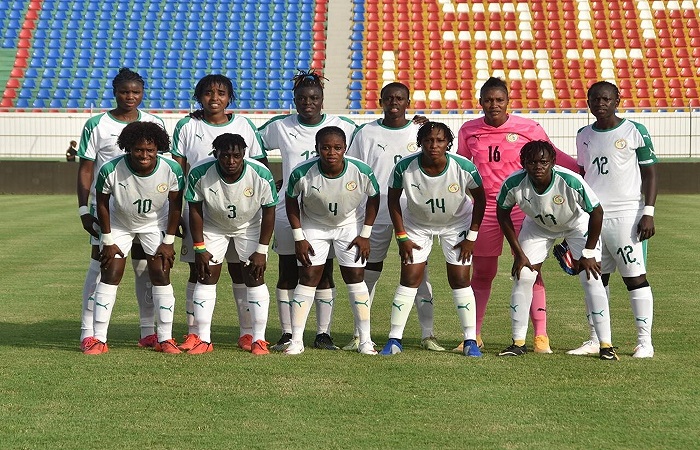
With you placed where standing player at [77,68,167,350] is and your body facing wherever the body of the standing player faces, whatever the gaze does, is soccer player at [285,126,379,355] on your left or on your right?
on your left

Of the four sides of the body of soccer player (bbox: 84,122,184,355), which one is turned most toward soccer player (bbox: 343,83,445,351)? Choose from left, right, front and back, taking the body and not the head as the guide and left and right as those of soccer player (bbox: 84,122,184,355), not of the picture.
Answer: left

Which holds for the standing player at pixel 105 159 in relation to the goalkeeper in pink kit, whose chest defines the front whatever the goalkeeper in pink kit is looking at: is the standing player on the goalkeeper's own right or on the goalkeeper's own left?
on the goalkeeper's own right

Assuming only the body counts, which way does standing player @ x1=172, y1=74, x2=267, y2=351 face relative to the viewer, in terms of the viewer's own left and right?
facing the viewer

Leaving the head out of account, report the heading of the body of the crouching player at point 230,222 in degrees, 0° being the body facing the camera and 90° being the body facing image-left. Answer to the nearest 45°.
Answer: approximately 0°

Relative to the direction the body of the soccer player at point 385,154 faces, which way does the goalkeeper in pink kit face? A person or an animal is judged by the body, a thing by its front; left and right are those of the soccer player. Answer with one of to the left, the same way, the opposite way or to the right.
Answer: the same way

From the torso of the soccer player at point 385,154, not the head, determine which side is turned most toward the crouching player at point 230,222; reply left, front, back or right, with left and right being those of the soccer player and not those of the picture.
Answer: right

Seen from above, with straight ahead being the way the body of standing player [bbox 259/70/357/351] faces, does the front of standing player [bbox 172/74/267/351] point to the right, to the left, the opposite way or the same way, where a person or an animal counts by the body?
the same way

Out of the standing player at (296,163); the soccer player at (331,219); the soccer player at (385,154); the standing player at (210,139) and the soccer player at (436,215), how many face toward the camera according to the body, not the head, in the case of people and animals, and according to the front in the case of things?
5

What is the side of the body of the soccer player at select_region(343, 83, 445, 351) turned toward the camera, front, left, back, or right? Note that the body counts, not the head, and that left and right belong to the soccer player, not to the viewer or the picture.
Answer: front

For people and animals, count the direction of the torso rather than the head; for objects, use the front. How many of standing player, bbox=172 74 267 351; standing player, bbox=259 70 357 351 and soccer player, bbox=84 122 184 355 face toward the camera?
3

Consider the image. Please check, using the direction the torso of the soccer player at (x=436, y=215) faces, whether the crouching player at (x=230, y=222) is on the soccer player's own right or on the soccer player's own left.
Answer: on the soccer player's own right

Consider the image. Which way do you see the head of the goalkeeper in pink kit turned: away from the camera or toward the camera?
toward the camera

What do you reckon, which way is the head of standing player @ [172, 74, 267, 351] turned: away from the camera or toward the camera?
toward the camera

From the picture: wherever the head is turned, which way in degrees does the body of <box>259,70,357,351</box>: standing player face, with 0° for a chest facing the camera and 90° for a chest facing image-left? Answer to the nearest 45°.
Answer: approximately 0°

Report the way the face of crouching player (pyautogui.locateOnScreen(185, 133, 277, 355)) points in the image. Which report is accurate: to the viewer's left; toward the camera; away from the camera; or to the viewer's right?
toward the camera
